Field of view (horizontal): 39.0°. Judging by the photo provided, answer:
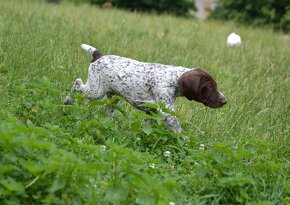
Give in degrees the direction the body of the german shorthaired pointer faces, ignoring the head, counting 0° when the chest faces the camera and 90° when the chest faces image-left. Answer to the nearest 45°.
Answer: approximately 270°
